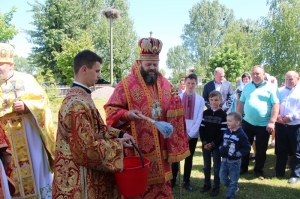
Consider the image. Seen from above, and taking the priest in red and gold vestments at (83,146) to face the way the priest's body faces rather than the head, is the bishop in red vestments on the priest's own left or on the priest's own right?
on the priest's own left

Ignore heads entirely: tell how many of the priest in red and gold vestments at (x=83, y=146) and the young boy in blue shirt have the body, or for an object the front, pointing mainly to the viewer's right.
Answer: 1

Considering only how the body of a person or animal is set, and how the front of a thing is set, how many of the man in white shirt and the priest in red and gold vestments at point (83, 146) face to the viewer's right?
1

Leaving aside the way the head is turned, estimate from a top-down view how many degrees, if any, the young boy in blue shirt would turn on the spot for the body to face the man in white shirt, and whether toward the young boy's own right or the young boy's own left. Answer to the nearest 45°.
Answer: approximately 180°

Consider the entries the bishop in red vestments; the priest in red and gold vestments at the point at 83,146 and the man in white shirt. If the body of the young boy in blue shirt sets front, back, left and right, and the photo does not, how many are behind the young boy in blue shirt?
1

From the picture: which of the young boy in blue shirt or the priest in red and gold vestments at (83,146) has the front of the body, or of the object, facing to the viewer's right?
the priest in red and gold vestments

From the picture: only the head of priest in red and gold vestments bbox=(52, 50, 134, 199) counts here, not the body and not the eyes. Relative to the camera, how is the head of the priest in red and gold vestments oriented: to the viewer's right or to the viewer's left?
to the viewer's right

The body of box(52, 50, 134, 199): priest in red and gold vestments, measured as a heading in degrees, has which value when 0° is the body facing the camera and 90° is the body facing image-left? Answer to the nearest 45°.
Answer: approximately 270°

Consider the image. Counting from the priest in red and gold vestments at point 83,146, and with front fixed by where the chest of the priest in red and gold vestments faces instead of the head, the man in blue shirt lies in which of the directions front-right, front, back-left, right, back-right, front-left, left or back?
front-left
